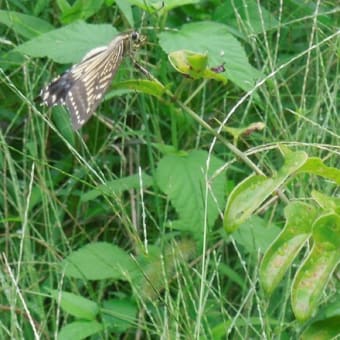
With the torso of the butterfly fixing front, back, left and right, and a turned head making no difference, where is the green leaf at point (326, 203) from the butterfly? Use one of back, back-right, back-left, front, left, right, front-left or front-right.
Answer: front-right

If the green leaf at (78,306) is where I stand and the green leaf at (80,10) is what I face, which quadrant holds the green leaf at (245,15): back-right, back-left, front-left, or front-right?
front-right

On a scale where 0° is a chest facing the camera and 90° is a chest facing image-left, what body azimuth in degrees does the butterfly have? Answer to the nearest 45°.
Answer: approximately 270°

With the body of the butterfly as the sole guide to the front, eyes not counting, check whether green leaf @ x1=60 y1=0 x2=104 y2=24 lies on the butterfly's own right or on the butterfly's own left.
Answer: on the butterfly's own left
